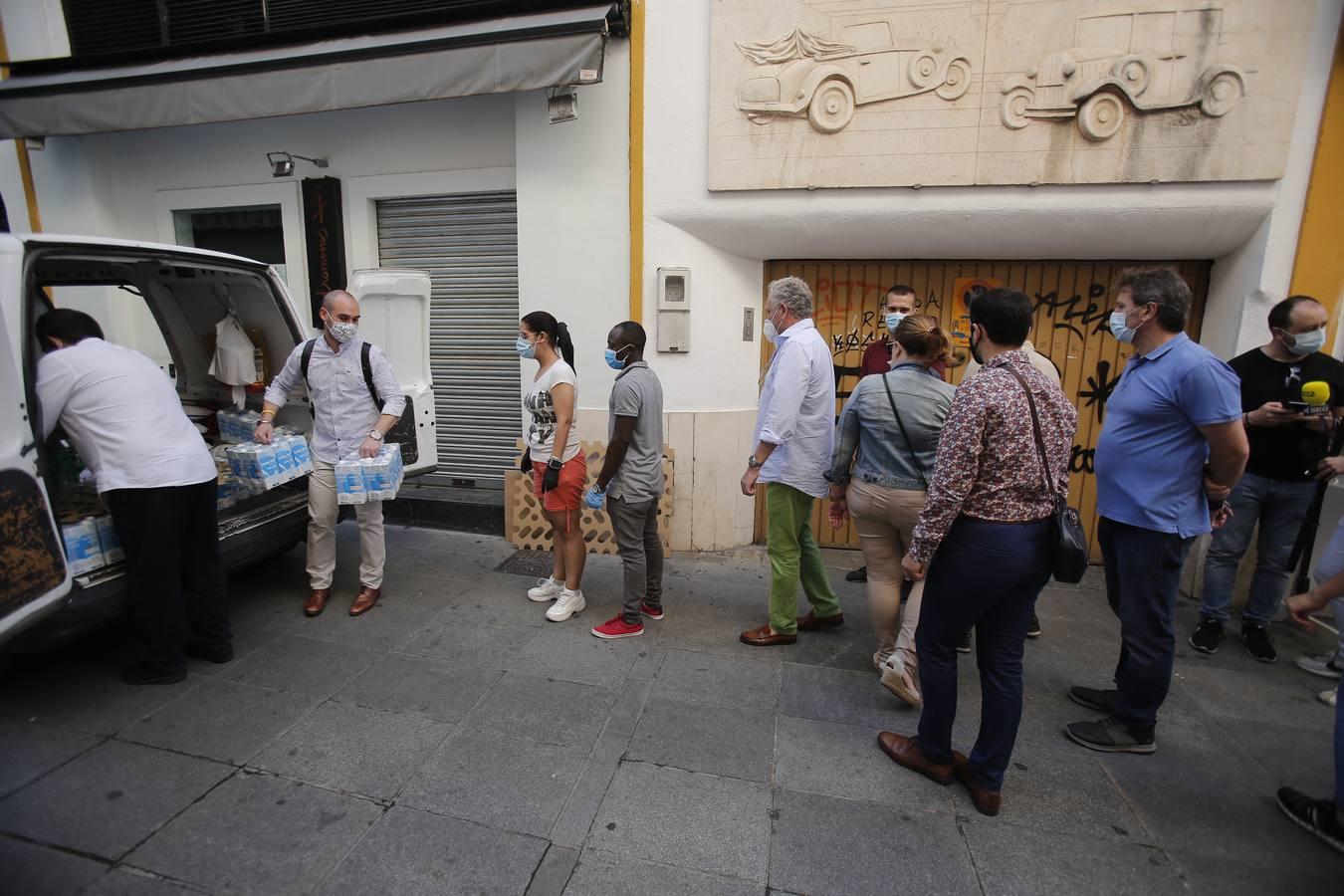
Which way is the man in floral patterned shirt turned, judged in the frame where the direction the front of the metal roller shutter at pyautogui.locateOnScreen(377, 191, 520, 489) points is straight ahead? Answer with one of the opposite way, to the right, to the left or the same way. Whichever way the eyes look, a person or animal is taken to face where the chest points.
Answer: the opposite way

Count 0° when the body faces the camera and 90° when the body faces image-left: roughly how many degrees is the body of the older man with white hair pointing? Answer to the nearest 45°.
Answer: approximately 90°

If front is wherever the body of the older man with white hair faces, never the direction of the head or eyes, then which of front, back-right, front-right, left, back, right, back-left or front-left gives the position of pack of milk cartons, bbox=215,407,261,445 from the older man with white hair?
front

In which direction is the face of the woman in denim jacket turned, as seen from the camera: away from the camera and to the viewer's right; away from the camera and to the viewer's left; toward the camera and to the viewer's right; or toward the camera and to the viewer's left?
away from the camera and to the viewer's left

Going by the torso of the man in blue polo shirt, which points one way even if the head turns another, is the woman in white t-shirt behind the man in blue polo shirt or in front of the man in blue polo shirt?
in front

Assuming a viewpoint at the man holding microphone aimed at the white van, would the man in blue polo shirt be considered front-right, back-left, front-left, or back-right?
front-left

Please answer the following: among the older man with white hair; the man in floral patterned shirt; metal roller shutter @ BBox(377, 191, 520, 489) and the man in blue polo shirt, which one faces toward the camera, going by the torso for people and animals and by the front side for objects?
the metal roller shutter

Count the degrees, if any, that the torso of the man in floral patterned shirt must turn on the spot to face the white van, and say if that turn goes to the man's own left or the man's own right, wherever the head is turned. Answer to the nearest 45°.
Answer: approximately 45° to the man's own left

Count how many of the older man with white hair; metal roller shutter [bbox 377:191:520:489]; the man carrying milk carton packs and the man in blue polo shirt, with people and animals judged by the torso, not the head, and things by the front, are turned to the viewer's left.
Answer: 2

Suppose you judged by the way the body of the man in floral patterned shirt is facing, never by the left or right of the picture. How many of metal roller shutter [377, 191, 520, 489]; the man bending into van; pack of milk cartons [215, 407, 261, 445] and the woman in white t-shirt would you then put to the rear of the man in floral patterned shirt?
0

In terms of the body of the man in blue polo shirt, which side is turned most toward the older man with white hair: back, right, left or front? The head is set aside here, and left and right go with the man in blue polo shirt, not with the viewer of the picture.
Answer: front

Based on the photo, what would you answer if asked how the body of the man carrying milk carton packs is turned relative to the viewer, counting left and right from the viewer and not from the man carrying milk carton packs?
facing the viewer

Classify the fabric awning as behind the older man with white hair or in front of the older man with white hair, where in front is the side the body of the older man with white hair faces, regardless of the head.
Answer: in front

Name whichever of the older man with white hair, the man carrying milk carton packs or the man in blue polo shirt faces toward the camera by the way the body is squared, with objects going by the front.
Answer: the man carrying milk carton packs

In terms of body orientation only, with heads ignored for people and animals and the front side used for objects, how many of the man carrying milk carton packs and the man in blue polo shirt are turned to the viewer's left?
1

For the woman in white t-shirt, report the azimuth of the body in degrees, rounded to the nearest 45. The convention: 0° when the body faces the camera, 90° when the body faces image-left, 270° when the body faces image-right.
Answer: approximately 45°

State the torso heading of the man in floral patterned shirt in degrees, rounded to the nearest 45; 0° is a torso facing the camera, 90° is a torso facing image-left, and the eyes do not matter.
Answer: approximately 135°

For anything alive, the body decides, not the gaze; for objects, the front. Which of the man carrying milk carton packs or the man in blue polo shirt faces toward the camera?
the man carrying milk carton packs

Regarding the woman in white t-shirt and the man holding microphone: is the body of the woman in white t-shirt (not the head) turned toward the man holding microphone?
no

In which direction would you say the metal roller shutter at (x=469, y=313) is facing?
toward the camera

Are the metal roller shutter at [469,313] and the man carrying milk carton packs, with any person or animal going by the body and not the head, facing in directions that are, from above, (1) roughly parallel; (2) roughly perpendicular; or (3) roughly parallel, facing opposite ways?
roughly parallel
